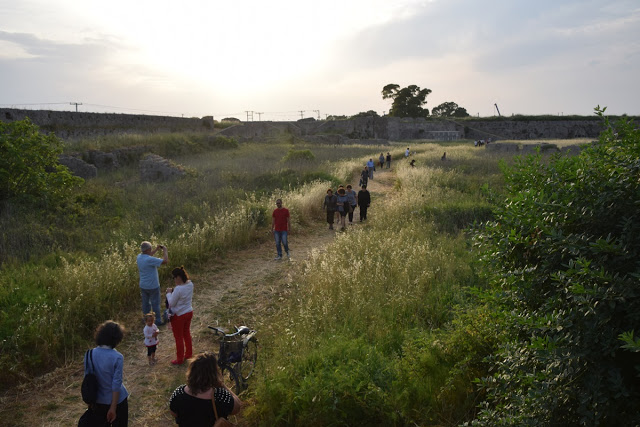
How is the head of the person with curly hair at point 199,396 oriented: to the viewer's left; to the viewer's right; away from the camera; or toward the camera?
away from the camera

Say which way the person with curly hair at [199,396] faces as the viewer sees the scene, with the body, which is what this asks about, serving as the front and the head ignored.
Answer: away from the camera

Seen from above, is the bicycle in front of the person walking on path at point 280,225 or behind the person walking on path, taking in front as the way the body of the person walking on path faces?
in front

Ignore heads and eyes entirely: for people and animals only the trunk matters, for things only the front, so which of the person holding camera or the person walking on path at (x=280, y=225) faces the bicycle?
the person walking on path

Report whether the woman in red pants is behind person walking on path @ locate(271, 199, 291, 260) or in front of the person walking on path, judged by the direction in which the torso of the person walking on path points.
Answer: in front

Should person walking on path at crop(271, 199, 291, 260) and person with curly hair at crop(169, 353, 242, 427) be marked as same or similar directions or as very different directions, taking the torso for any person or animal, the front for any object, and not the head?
very different directions

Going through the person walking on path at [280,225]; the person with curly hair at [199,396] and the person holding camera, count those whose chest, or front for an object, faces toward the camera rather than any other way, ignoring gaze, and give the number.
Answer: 1

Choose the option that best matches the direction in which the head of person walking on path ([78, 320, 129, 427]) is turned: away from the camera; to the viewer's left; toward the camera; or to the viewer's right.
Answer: away from the camera

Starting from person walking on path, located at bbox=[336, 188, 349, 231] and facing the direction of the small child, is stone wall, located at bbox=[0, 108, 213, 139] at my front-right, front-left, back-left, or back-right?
back-right

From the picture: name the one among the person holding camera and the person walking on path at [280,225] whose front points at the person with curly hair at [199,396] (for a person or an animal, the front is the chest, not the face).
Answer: the person walking on path

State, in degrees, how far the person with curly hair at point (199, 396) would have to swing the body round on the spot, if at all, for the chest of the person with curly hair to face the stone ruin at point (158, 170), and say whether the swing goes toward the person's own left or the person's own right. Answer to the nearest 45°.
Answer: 0° — they already face it

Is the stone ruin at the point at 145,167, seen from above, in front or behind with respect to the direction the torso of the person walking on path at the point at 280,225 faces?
behind
